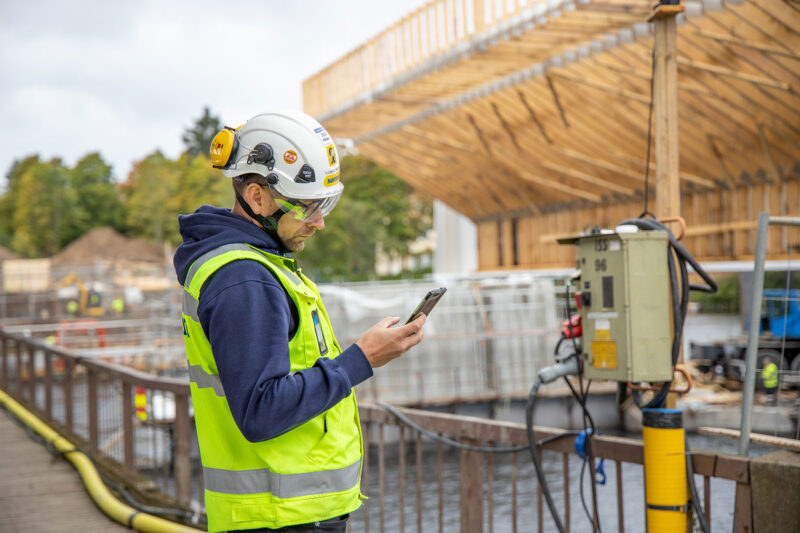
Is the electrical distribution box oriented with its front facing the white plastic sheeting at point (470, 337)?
no

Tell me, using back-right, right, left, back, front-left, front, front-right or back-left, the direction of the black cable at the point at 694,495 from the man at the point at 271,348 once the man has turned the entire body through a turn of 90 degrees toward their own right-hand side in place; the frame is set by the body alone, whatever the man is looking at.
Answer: back-left

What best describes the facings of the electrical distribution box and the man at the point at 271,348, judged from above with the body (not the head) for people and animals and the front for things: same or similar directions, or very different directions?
very different directions

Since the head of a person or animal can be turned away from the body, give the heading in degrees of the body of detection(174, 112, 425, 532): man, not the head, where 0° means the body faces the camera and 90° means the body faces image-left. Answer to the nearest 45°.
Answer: approximately 270°

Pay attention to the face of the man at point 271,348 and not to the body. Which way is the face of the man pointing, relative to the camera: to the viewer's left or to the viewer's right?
to the viewer's right

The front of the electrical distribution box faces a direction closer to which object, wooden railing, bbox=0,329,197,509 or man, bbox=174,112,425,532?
the man

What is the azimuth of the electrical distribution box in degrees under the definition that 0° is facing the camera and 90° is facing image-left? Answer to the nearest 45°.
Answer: approximately 45°

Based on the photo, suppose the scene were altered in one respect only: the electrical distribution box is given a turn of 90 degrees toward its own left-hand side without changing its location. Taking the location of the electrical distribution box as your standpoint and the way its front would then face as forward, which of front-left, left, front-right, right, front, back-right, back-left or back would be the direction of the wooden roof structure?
back-left

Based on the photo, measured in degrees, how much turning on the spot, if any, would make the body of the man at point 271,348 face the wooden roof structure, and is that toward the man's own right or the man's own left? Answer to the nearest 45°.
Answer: approximately 90° to the man's own left

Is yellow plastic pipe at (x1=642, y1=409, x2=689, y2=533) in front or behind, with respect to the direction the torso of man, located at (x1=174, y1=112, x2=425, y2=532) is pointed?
in front

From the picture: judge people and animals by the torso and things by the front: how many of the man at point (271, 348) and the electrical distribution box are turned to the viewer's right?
1

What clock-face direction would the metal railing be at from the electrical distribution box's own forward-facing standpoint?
The metal railing is roughly at 8 o'clock from the electrical distribution box.

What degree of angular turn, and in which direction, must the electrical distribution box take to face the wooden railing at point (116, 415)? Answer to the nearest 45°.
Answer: approximately 90° to its right
